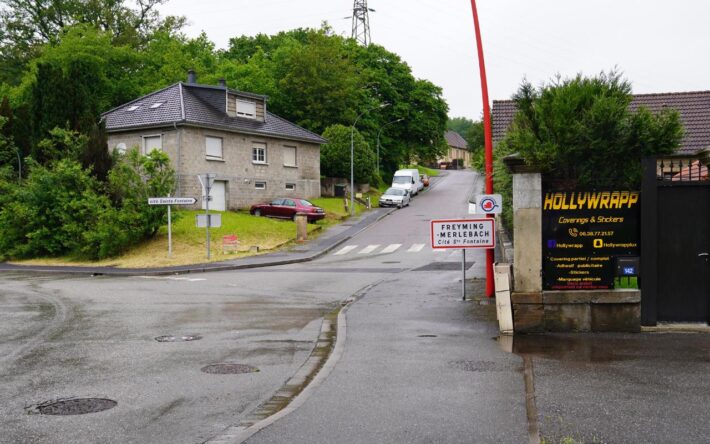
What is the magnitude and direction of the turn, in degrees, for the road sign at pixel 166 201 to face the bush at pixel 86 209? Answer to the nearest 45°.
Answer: approximately 135° to its right

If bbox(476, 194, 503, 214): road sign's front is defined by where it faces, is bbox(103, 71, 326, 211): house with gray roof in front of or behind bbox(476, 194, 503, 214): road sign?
behind

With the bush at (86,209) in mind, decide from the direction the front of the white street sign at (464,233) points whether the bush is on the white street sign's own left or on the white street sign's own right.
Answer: on the white street sign's own right

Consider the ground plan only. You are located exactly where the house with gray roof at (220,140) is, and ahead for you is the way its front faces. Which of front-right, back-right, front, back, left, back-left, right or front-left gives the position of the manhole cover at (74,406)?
front-right

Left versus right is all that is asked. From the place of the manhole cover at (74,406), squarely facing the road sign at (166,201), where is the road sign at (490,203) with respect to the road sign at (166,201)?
right

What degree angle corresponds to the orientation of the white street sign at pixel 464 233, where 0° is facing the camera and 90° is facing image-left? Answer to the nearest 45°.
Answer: approximately 0°

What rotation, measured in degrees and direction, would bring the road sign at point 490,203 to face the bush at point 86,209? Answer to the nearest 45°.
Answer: approximately 135° to its right

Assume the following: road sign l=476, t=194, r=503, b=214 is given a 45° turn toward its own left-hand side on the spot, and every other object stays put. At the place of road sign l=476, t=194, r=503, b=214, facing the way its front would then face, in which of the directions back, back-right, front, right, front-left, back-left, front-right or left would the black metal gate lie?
front

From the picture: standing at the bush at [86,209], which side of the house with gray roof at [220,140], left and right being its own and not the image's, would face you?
right

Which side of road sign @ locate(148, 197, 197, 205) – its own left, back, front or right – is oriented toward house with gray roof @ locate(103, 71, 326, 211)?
back
